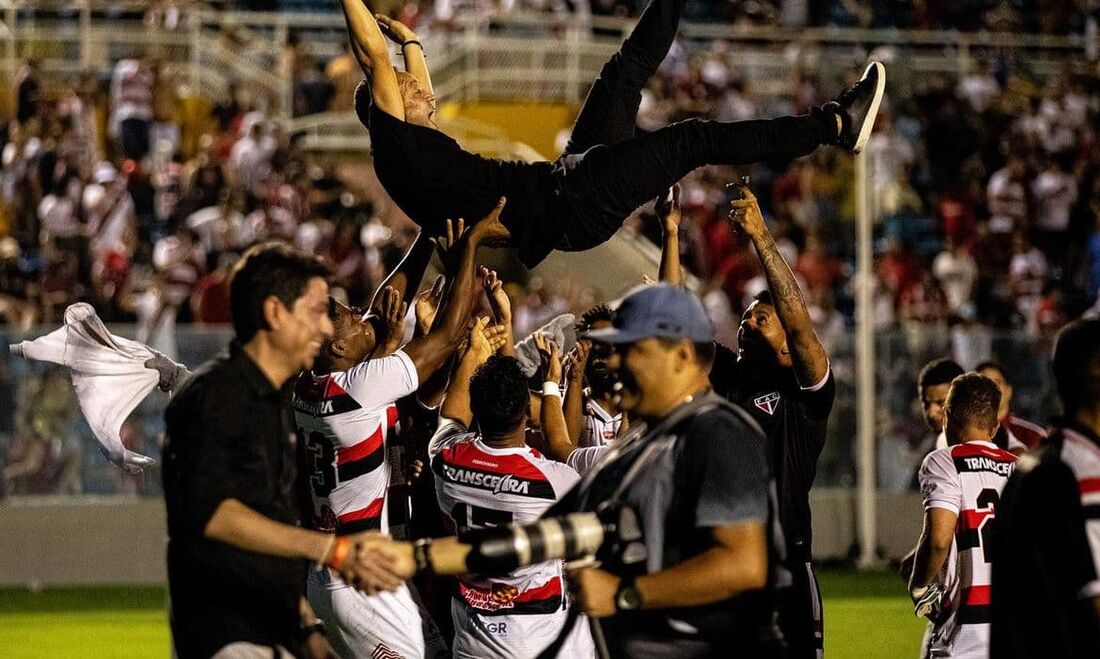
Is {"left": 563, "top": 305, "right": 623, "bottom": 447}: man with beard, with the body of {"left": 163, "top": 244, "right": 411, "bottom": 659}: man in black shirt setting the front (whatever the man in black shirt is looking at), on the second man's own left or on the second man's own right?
on the second man's own left

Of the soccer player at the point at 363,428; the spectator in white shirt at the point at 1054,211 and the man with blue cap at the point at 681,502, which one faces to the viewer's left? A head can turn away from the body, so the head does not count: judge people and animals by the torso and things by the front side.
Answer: the man with blue cap

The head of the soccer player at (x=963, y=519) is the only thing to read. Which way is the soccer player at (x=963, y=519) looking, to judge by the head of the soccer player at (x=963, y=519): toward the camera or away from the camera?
away from the camera

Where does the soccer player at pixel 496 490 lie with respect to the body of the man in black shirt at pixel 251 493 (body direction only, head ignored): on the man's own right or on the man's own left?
on the man's own left

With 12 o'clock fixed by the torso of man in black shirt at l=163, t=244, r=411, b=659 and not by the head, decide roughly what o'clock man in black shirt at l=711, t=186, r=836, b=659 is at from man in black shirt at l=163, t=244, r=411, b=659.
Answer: man in black shirt at l=711, t=186, r=836, b=659 is roughly at 11 o'clock from man in black shirt at l=163, t=244, r=411, b=659.

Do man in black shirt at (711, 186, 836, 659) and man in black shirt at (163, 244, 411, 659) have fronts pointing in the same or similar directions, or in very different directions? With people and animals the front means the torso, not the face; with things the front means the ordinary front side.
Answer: very different directions

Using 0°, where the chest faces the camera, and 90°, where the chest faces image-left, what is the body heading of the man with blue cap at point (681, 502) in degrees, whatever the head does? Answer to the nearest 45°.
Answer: approximately 90°

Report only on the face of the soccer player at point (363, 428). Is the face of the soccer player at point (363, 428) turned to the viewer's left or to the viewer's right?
to the viewer's right

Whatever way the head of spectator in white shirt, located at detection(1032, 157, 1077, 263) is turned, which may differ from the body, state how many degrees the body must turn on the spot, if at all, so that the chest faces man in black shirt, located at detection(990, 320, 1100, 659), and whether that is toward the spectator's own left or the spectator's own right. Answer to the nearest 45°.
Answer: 0° — they already face them

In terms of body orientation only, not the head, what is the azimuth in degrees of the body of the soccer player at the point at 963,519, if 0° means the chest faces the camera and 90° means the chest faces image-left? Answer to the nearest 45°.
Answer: approximately 135°

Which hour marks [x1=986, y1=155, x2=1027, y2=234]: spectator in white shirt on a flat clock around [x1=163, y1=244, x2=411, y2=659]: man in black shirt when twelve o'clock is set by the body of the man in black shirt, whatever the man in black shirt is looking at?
The spectator in white shirt is roughly at 10 o'clock from the man in black shirt.
